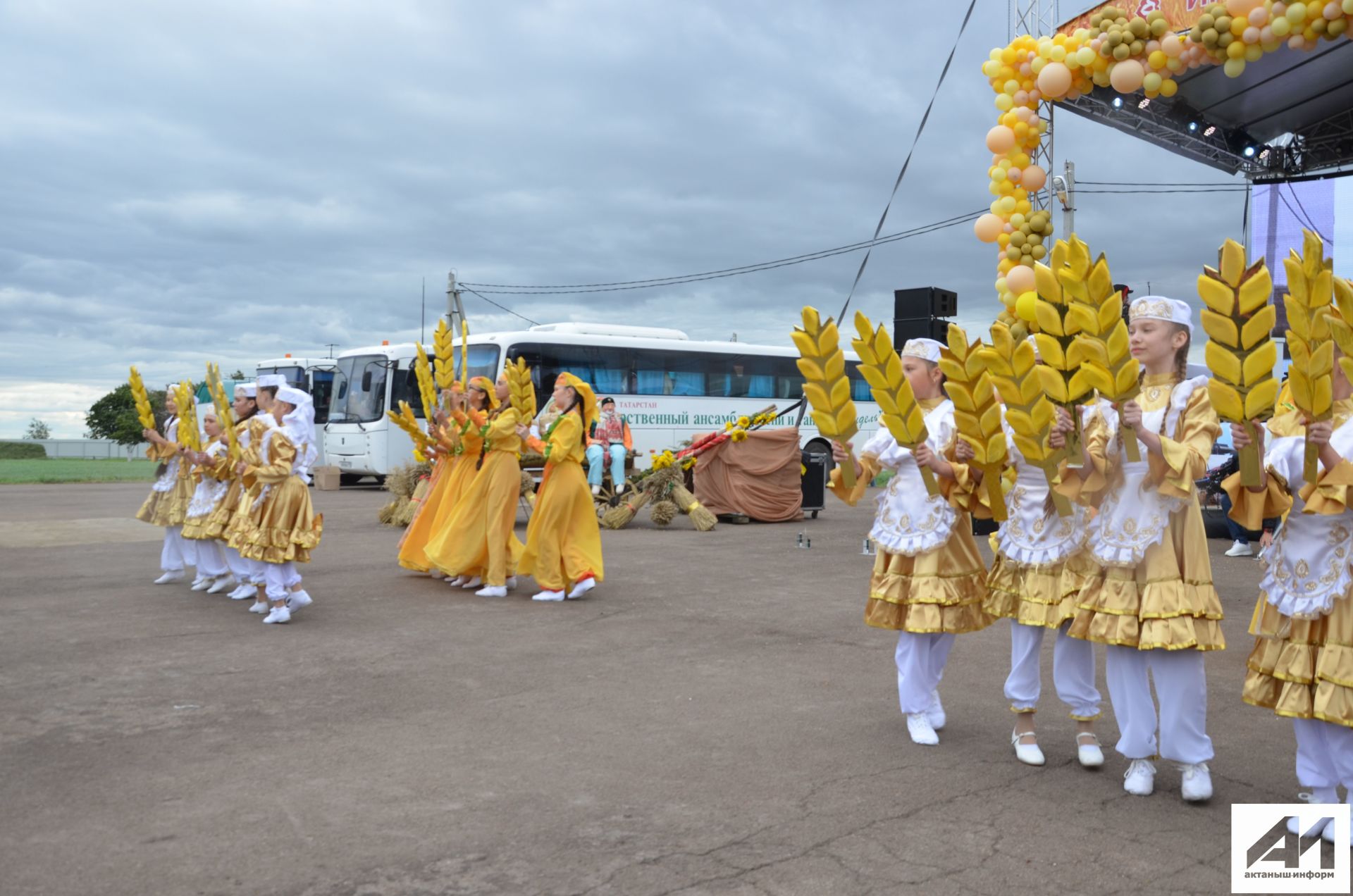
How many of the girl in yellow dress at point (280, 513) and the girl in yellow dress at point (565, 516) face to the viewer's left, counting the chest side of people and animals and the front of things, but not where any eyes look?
2

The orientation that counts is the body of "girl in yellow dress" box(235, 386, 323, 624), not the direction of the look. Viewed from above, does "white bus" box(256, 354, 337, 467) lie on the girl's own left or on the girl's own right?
on the girl's own right

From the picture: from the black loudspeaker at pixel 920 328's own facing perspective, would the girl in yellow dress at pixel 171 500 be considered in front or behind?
in front

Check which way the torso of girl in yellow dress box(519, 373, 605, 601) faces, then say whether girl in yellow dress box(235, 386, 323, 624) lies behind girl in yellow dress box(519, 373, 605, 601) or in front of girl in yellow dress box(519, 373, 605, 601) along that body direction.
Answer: in front

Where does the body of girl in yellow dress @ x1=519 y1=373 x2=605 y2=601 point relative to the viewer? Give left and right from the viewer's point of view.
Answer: facing to the left of the viewer

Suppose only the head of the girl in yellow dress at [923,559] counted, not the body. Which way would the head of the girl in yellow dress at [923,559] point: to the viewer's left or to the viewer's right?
to the viewer's left

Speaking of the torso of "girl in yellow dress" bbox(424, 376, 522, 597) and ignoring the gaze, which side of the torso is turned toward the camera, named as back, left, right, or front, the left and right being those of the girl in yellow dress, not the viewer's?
left
